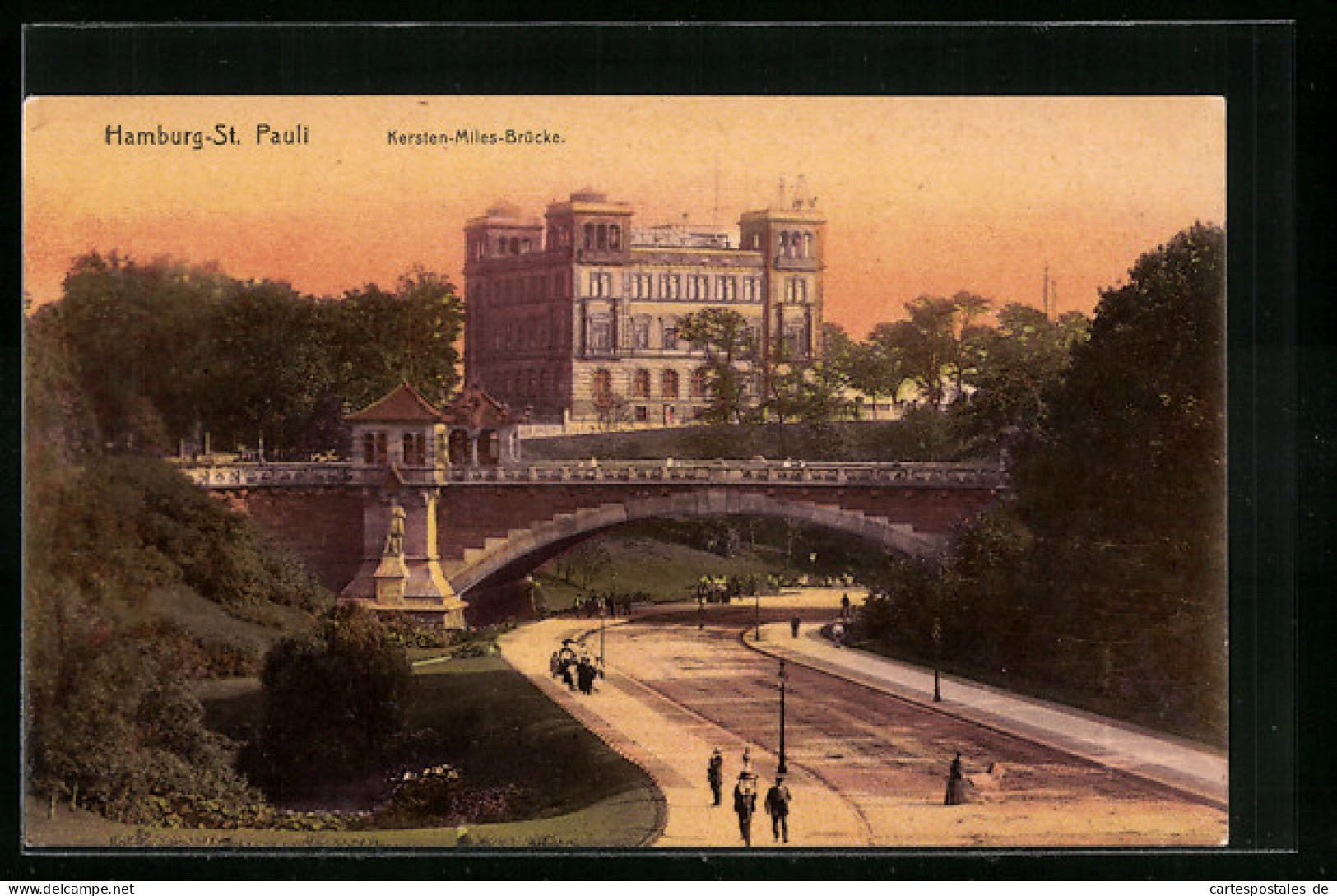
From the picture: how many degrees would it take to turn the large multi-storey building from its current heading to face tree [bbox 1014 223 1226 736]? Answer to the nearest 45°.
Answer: approximately 45° to its left

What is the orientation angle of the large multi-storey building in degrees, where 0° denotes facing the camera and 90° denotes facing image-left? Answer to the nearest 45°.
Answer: approximately 315°
